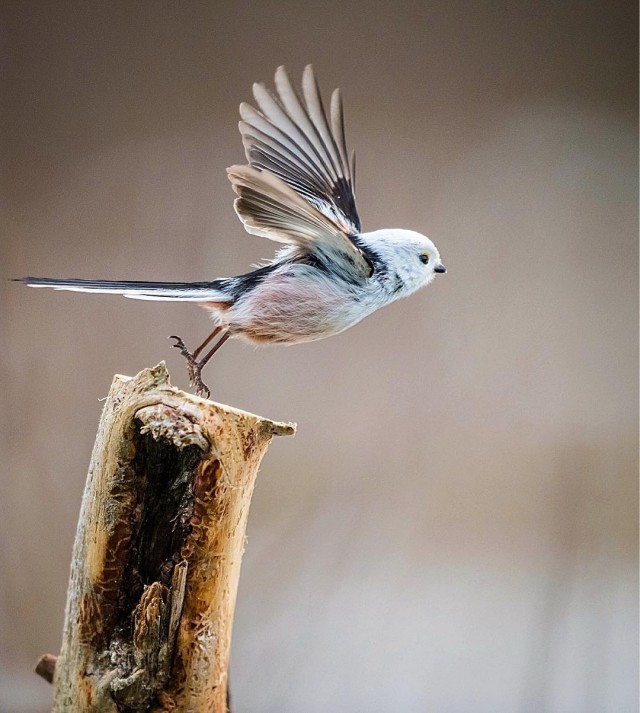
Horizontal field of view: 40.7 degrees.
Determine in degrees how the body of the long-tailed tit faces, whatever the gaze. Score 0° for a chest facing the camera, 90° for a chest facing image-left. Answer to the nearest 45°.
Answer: approximately 270°
